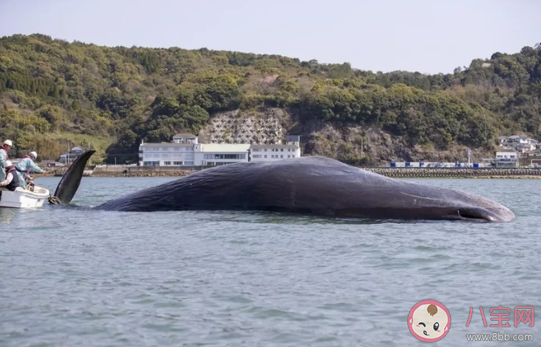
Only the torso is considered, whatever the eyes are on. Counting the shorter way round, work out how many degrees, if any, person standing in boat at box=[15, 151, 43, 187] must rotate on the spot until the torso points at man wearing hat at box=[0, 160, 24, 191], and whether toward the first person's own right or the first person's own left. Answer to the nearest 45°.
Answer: approximately 135° to the first person's own right

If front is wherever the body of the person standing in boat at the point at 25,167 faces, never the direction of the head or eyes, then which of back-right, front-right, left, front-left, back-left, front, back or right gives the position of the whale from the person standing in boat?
front-right

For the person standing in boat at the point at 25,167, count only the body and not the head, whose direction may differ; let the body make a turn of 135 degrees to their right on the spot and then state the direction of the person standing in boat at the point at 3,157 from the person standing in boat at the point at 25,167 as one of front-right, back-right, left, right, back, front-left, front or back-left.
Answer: front

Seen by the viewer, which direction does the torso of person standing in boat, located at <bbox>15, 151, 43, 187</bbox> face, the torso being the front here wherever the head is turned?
to the viewer's right

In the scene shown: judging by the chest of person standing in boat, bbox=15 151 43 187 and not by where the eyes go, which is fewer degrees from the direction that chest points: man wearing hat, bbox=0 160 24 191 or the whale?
the whale
